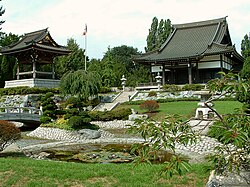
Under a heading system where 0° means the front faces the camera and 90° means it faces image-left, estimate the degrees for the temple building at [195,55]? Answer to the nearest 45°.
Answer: approximately 45°

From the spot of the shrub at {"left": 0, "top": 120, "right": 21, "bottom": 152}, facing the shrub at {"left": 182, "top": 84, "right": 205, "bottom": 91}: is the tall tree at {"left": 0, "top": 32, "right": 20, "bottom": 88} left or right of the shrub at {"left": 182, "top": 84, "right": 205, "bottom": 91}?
left

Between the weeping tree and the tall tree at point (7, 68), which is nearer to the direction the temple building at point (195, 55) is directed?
the weeping tree

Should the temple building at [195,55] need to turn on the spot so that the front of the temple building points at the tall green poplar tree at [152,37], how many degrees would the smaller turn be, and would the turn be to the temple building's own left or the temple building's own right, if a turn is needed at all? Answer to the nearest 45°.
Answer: approximately 90° to the temple building's own right

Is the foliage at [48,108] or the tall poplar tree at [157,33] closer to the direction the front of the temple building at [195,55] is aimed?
the foliage

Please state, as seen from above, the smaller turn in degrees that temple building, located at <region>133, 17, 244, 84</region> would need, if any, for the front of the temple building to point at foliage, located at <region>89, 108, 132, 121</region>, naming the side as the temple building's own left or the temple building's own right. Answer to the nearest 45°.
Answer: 0° — it already faces it

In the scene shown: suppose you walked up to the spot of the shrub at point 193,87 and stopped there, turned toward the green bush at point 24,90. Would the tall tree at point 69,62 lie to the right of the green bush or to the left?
right

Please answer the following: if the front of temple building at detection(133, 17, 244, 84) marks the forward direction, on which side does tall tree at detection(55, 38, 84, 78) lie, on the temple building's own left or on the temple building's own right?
on the temple building's own right

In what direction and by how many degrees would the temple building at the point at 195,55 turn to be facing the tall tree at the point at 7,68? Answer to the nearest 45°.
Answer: approximately 45° to its right
